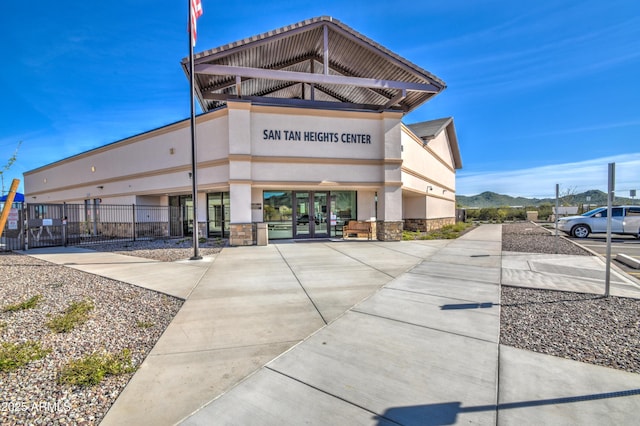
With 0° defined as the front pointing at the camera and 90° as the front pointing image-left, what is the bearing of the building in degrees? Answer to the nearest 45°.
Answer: approximately 0°

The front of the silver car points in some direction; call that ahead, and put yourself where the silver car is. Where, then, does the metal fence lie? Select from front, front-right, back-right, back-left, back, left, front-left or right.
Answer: front-left

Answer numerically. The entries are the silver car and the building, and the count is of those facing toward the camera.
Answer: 1

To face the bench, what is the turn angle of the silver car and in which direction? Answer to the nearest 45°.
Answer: approximately 45° to its left

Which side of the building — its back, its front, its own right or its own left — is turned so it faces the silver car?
left

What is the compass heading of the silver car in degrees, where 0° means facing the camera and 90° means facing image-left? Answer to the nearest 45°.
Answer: approximately 90°
